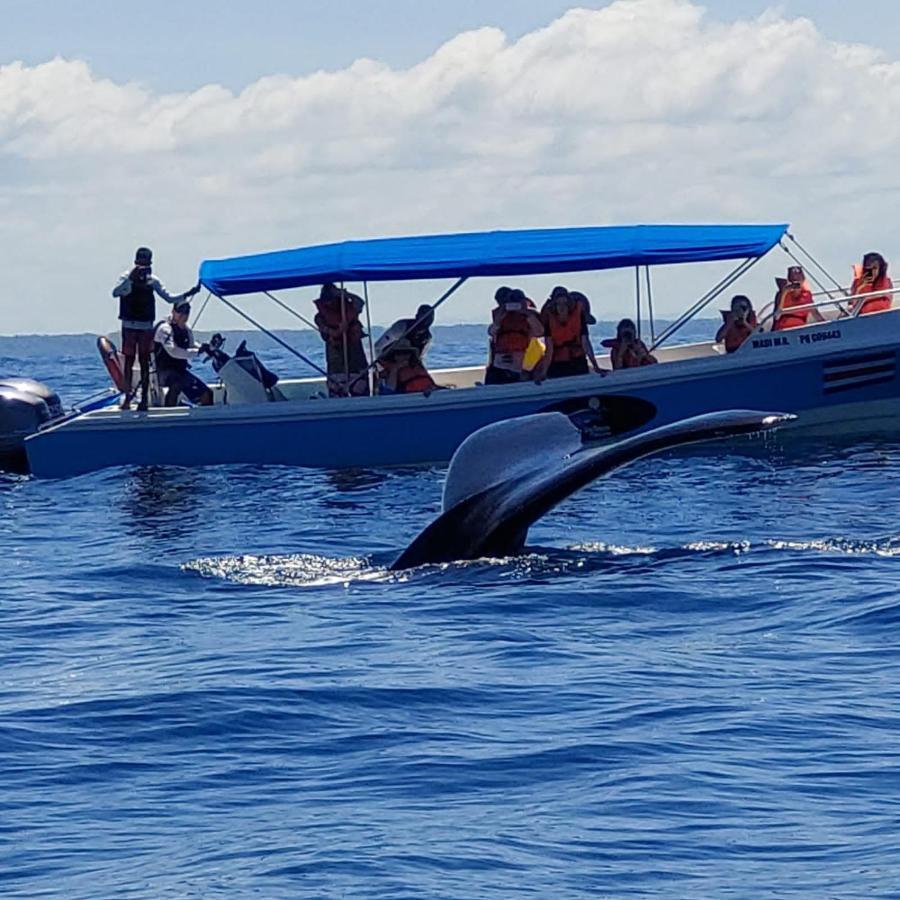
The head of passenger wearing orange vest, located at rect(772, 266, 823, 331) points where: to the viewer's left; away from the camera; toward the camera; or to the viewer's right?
toward the camera

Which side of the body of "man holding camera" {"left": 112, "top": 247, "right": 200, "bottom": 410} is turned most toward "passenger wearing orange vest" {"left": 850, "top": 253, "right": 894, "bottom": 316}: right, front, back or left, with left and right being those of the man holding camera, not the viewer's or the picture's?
left

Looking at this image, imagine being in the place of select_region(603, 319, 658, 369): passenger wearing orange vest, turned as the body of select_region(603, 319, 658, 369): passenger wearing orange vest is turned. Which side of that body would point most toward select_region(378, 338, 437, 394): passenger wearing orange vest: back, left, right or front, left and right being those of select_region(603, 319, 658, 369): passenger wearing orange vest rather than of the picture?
right

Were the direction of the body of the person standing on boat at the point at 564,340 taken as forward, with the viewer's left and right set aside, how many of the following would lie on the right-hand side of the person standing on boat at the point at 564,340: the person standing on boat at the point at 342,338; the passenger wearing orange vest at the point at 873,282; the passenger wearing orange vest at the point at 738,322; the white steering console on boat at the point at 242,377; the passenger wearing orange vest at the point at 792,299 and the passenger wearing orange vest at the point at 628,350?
2

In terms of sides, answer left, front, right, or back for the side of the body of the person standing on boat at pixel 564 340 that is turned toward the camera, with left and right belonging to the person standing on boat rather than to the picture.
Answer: front

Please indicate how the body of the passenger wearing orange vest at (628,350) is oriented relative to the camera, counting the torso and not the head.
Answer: toward the camera

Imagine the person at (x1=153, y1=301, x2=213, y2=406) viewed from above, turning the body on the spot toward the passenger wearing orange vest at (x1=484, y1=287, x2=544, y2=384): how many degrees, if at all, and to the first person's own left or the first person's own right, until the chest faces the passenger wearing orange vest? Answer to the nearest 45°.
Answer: approximately 45° to the first person's own left

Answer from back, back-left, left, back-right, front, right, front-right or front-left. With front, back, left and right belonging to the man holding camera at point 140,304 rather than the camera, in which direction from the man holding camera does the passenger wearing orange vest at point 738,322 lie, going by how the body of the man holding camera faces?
left

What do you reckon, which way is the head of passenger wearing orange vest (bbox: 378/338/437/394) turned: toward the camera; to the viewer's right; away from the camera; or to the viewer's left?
toward the camera

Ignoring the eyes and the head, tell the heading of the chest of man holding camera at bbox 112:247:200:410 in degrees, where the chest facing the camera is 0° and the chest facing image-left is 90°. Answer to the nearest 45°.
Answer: approximately 0°

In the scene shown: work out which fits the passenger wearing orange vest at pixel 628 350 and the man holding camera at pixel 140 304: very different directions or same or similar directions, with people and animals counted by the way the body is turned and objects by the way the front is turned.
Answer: same or similar directions

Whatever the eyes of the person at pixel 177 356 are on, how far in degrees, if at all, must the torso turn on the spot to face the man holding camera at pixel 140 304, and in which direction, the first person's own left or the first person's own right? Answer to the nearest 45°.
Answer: approximately 90° to the first person's own right

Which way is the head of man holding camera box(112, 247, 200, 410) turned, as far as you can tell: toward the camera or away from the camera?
toward the camera

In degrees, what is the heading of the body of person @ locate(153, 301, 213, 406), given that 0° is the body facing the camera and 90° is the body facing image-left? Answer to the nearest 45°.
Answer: approximately 315°

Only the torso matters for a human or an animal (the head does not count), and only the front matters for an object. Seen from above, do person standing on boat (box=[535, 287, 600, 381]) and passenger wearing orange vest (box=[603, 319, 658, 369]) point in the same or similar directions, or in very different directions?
same or similar directions
